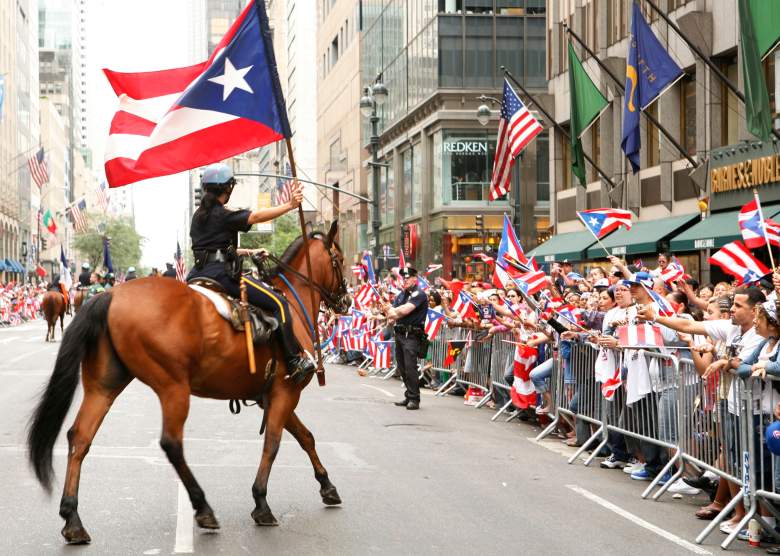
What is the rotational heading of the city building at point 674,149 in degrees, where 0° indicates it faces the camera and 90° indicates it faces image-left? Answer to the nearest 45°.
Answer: approximately 45°

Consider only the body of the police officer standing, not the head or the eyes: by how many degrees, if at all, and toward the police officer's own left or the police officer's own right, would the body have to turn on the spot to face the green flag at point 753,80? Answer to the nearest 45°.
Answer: approximately 135° to the police officer's own left

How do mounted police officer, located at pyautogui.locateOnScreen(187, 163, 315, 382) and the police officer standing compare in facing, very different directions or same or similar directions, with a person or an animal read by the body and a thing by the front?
very different directions

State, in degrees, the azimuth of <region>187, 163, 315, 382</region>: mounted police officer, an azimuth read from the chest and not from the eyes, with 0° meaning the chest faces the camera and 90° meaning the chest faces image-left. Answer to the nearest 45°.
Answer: approximately 225°

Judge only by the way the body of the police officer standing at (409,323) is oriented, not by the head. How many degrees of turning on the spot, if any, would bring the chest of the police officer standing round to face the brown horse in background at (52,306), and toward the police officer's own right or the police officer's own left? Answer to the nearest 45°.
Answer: approximately 90° to the police officer's own right

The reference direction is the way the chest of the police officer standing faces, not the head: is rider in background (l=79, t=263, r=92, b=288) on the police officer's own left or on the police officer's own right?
on the police officer's own right

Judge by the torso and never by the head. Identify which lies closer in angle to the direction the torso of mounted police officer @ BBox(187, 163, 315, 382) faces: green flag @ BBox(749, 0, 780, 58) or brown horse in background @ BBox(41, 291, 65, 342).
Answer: the green flag

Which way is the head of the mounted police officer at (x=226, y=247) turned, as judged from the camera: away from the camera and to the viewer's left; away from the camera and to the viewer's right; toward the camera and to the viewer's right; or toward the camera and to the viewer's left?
away from the camera and to the viewer's right
